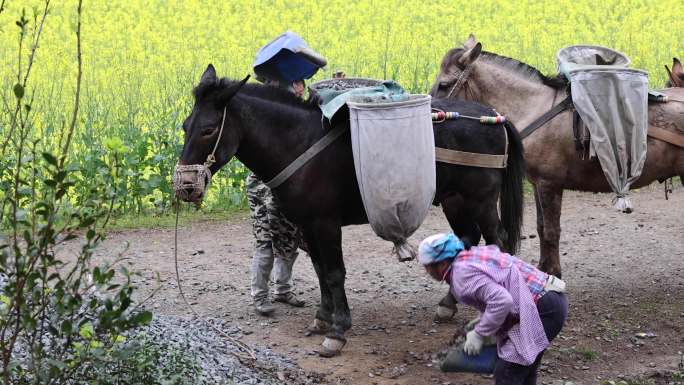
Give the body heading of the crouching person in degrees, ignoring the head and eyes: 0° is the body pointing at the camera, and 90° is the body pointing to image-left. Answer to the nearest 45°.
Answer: approximately 90°

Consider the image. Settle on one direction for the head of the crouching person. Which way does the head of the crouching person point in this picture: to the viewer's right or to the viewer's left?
to the viewer's left

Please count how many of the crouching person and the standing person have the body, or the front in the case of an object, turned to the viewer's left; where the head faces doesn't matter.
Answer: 1

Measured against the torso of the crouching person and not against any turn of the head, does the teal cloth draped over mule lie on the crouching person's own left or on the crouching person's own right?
on the crouching person's own right

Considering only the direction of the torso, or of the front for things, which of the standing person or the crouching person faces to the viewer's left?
the crouching person

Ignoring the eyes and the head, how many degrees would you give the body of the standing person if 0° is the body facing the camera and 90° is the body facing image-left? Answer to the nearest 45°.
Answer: approximately 315°

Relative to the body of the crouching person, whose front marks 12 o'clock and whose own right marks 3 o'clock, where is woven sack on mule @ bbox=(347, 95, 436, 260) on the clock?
The woven sack on mule is roughly at 2 o'clock from the crouching person.

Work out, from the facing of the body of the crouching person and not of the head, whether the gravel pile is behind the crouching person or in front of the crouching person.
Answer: in front

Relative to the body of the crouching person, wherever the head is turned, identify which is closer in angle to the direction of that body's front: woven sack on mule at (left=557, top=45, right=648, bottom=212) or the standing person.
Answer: the standing person
